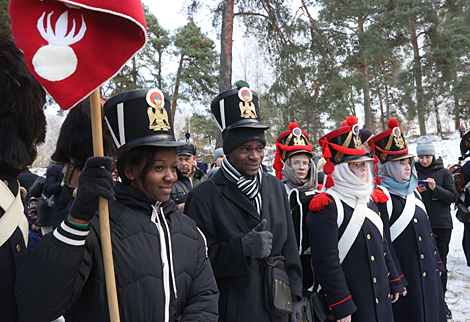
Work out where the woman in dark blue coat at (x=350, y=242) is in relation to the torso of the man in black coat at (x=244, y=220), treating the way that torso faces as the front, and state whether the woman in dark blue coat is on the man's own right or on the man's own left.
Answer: on the man's own left

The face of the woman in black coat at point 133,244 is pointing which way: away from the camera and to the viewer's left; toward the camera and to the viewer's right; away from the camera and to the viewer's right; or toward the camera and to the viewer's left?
toward the camera and to the viewer's right

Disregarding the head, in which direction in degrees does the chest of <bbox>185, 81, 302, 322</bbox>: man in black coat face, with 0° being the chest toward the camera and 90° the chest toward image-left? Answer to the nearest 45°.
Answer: approximately 315°

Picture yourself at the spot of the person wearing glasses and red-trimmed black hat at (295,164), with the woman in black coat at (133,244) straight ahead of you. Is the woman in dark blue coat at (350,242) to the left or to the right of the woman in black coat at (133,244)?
left

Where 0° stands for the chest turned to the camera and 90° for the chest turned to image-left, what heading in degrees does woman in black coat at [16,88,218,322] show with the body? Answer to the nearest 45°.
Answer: approximately 315°

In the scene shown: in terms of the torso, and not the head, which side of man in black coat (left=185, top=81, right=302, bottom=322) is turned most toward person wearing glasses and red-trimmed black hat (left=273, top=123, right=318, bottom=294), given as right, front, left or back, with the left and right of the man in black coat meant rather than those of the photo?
left

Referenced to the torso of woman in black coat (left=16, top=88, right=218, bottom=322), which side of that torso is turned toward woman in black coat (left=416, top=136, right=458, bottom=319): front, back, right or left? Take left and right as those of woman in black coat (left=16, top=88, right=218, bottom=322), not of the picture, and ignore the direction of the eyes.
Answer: left

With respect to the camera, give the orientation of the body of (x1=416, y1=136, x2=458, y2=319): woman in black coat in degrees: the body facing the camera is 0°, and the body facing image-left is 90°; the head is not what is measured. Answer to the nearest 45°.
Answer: approximately 45°
